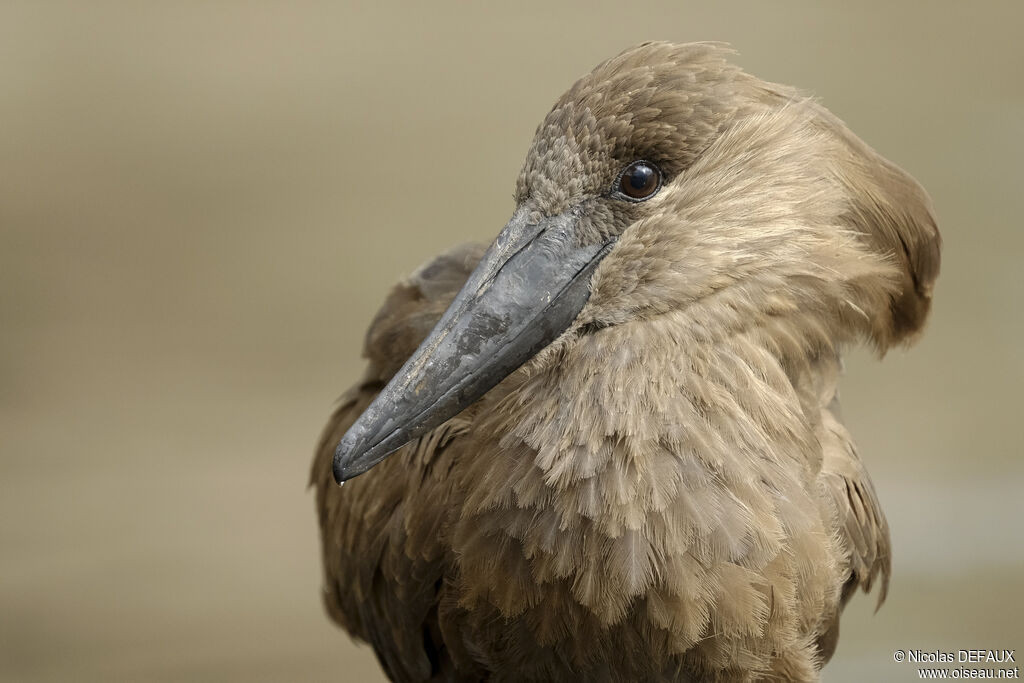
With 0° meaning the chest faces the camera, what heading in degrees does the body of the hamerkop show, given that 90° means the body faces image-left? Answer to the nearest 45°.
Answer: approximately 0°
